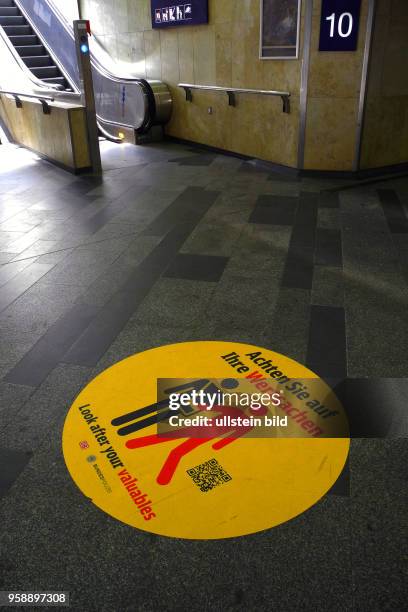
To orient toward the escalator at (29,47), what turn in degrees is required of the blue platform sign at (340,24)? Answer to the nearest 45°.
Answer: approximately 135° to its right

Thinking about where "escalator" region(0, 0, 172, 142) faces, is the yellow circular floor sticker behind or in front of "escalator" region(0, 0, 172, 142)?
in front

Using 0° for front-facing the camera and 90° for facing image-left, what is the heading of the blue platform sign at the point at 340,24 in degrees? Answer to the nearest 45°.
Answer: approximately 0°

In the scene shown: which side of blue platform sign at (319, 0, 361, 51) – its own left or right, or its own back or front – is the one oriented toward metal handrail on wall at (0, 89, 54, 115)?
right

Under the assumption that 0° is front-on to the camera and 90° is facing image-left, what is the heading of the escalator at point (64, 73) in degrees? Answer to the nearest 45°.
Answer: approximately 315°

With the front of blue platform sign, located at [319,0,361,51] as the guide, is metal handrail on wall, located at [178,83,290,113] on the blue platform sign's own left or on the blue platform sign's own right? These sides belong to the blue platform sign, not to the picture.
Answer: on the blue platform sign's own right

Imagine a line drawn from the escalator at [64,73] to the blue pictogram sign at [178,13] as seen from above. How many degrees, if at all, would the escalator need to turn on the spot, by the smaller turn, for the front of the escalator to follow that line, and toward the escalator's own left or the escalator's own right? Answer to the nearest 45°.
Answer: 0° — it already faces it

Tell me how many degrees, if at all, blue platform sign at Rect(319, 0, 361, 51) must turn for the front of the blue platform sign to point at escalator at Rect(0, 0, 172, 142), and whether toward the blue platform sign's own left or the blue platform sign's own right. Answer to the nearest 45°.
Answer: approximately 135° to the blue platform sign's own right

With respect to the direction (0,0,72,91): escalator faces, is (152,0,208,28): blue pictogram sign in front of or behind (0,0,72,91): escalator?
in front

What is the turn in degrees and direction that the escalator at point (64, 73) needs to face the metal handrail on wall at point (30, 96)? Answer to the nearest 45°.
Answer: approximately 45° to its right

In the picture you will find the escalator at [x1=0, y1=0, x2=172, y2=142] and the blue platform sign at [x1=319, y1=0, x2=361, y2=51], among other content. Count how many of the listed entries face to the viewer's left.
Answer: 0

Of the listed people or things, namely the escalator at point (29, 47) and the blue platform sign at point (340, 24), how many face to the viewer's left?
0
